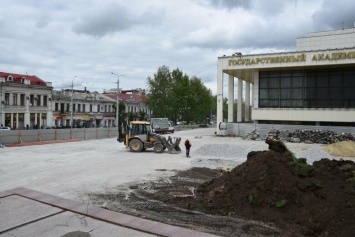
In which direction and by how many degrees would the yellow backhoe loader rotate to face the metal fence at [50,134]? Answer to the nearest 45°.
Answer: approximately 135° to its left

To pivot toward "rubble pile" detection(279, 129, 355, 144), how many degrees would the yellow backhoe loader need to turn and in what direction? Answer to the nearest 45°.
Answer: approximately 45° to its left

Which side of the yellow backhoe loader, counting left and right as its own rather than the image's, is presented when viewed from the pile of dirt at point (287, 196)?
right

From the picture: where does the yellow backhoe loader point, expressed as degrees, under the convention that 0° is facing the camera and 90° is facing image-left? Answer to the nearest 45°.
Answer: approximately 270°

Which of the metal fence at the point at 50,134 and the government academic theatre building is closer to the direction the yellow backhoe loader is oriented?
the government academic theatre building

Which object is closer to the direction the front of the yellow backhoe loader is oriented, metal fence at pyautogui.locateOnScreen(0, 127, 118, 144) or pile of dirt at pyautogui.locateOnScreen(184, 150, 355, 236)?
the pile of dirt
